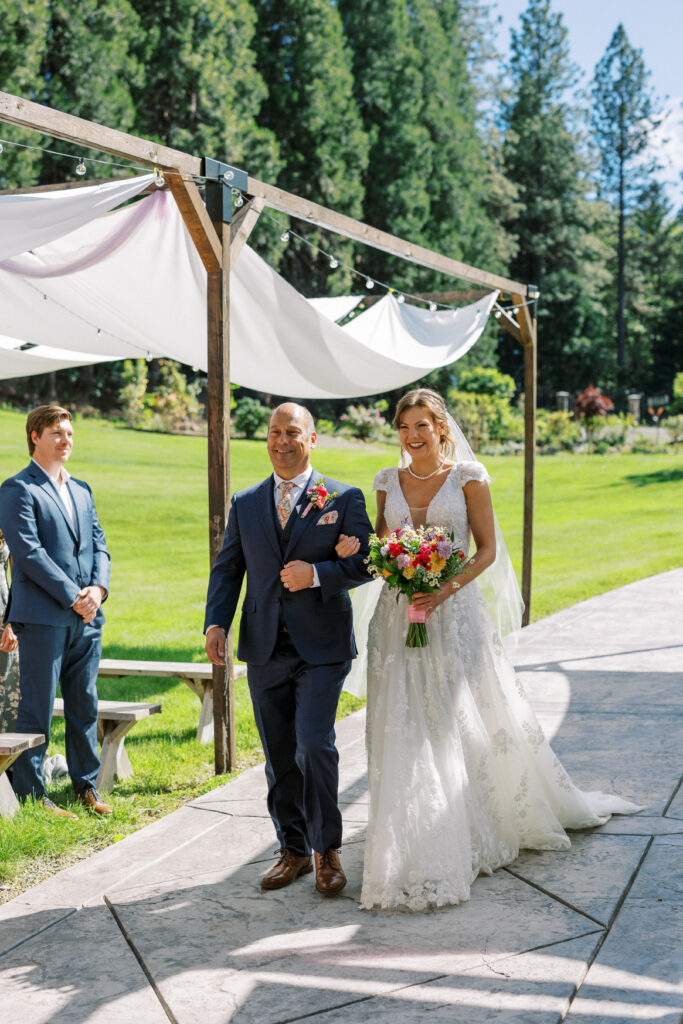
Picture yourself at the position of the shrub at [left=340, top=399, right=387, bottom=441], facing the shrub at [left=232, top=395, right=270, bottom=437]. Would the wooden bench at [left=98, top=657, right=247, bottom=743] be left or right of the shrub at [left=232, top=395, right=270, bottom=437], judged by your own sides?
left

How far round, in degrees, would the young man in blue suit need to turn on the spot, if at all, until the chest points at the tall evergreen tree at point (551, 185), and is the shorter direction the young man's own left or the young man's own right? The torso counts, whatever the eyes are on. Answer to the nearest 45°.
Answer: approximately 90° to the young man's own left

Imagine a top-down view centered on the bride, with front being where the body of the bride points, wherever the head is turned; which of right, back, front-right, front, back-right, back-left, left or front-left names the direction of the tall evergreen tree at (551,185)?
back-right

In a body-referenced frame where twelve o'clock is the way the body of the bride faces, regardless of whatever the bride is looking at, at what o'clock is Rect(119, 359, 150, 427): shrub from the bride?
The shrub is roughly at 4 o'clock from the bride.

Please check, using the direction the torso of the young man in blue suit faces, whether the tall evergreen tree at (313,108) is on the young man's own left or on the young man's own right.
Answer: on the young man's own left

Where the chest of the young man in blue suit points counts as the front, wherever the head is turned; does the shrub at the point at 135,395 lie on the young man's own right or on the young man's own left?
on the young man's own left

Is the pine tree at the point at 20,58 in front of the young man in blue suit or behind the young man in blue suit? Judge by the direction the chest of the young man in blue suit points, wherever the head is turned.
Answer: behind

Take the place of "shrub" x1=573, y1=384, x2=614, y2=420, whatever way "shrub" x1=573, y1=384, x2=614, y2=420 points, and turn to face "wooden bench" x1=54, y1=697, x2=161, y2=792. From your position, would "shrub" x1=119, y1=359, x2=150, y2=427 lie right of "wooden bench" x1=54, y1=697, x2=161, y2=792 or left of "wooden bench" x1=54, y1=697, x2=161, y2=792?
right

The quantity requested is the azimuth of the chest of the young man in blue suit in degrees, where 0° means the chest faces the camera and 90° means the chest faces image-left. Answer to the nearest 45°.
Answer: approximately 315°

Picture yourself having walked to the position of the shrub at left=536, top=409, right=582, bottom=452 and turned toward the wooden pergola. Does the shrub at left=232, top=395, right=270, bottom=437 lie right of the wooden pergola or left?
right

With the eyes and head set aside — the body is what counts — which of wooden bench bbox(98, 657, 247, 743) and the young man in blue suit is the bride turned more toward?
the young man in blue suit

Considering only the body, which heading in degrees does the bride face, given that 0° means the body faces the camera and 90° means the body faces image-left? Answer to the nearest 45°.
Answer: approximately 45°

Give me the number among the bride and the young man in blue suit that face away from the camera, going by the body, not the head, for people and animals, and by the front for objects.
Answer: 0

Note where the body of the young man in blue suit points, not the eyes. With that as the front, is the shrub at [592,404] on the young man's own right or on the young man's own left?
on the young man's own left

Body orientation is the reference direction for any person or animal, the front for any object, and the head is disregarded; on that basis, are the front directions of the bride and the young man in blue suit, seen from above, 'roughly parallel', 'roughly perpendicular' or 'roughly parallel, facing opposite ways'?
roughly perpendicular

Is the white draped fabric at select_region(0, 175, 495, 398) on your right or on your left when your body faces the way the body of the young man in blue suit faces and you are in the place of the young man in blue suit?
on your left
